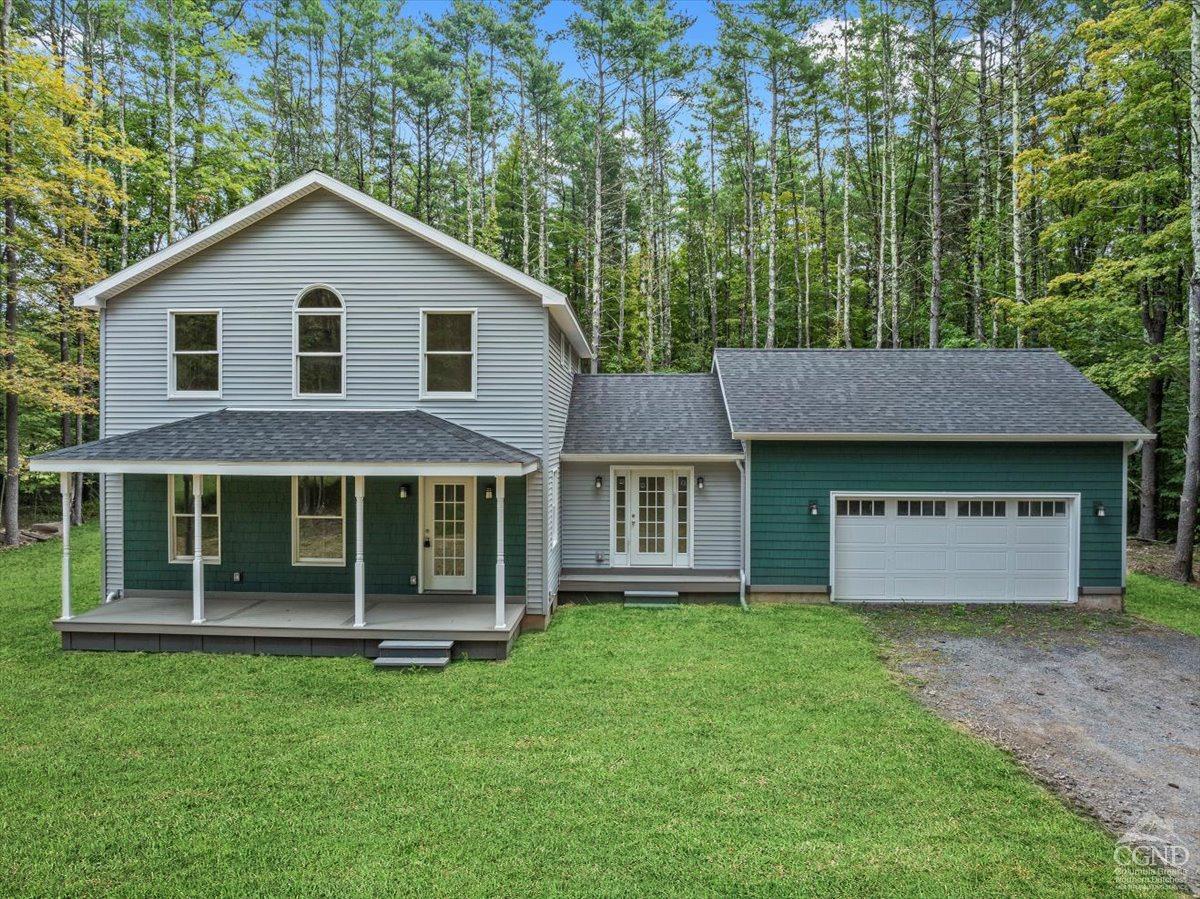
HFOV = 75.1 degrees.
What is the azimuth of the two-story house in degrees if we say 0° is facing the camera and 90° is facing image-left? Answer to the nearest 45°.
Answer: approximately 0°
